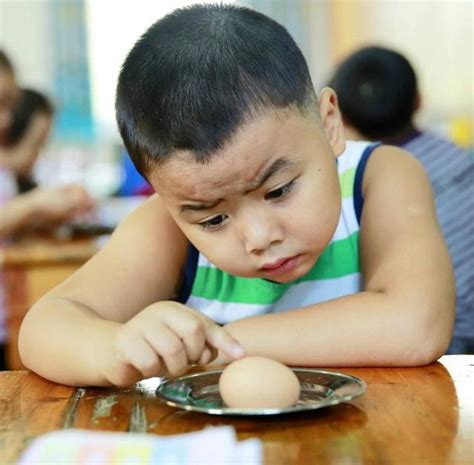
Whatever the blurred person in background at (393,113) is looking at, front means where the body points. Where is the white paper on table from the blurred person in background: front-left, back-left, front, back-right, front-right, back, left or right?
back-left

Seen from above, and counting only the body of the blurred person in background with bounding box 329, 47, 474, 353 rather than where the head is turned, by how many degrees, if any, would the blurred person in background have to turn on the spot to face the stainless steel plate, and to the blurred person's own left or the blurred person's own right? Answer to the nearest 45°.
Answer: approximately 135° to the blurred person's own left

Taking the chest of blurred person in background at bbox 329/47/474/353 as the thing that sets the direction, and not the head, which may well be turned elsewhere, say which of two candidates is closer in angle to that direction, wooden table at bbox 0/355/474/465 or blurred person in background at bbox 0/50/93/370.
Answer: the blurred person in background

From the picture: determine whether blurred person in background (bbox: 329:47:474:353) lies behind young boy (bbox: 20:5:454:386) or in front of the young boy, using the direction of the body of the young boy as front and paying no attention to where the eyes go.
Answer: behind

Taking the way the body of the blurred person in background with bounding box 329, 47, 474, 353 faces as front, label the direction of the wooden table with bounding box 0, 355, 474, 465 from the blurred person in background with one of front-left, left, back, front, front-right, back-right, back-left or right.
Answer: back-left

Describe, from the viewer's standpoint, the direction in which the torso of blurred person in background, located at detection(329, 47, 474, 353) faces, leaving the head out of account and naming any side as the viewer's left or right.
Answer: facing away from the viewer and to the left of the viewer

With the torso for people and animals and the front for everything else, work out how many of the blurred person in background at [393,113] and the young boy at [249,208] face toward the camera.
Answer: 1

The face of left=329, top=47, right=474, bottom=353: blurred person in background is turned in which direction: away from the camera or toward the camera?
away from the camera
